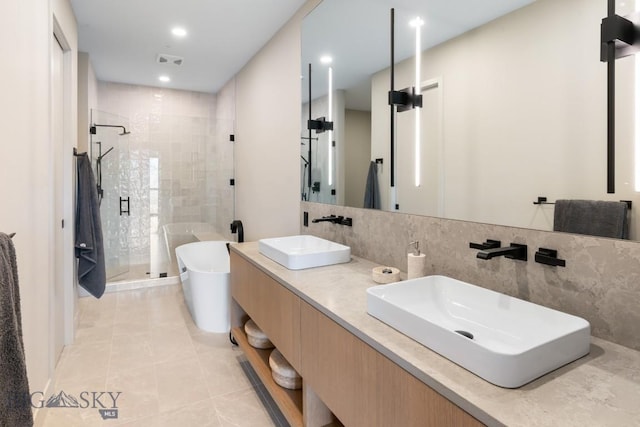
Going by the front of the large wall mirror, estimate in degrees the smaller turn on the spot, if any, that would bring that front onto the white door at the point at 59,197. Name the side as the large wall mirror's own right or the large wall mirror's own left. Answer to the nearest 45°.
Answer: approximately 45° to the large wall mirror's own right

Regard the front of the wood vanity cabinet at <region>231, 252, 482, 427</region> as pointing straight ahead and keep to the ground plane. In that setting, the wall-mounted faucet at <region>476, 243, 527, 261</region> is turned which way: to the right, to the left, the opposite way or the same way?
the same way

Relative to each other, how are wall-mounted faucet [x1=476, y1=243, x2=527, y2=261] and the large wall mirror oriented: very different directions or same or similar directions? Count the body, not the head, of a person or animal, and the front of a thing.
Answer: same or similar directions

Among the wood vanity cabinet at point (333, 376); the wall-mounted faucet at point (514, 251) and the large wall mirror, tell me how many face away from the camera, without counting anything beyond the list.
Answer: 0

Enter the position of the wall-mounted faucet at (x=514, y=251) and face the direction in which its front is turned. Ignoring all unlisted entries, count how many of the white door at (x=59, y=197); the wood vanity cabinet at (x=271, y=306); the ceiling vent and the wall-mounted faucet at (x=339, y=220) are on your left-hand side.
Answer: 0

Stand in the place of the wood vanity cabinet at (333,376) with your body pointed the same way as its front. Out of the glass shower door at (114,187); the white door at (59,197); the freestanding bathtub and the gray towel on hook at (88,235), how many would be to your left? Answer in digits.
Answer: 0

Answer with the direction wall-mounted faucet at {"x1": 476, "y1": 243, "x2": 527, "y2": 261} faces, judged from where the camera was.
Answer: facing the viewer and to the left of the viewer

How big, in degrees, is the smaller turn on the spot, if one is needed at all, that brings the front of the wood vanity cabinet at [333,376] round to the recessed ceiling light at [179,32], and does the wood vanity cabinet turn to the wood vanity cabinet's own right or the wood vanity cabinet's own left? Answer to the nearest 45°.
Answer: approximately 90° to the wood vanity cabinet's own right

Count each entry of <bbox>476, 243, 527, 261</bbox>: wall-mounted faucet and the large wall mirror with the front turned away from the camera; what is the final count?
0
